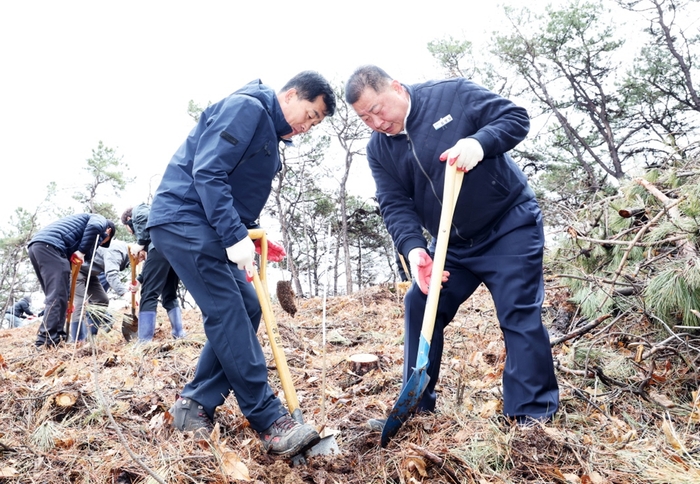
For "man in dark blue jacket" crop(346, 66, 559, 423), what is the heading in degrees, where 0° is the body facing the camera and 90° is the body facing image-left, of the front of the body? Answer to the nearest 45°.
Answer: approximately 45°

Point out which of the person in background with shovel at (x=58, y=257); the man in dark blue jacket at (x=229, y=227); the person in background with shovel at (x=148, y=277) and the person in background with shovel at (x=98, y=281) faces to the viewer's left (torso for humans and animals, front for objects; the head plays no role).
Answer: the person in background with shovel at (x=148, y=277)

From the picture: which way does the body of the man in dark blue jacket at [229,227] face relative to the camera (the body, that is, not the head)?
to the viewer's right

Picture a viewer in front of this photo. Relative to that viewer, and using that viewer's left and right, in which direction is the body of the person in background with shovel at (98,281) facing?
facing to the right of the viewer

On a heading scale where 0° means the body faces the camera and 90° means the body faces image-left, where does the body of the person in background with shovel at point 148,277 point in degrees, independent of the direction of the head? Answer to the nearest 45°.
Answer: approximately 90°

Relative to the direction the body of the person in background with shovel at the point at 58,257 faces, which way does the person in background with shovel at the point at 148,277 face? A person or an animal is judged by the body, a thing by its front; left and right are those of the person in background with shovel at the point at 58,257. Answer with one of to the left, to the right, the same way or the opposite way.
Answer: the opposite way

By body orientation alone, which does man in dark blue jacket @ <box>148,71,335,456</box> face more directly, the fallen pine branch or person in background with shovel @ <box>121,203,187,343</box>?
the fallen pine branch

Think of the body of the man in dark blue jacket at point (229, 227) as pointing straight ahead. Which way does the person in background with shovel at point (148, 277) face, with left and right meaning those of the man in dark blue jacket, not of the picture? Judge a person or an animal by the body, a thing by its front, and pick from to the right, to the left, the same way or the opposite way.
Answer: the opposite way

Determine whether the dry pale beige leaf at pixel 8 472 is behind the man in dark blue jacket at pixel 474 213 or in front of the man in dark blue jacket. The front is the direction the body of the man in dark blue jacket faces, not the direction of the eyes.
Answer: in front

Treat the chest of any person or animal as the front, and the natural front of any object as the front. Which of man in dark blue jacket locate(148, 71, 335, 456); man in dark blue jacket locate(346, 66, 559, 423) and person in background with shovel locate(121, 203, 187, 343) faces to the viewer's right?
man in dark blue jacket locate(148, 71, 335, 456)

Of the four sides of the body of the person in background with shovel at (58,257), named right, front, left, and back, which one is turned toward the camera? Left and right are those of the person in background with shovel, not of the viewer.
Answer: right
